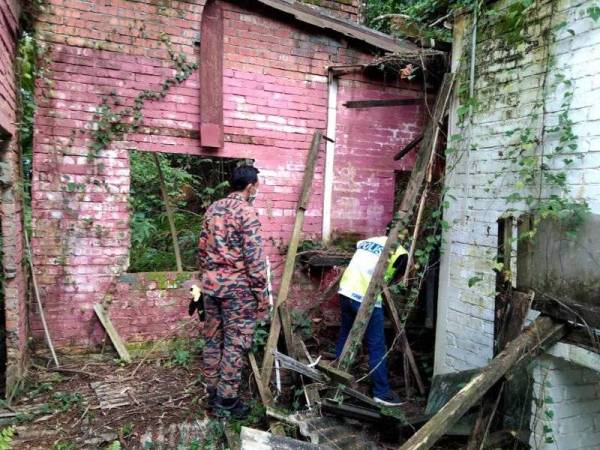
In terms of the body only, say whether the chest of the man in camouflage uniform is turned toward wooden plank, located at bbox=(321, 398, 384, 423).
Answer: no

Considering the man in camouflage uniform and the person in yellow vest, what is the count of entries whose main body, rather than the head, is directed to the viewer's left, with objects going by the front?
0

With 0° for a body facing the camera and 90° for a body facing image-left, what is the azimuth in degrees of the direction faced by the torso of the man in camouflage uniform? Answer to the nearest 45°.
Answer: approximately 225°

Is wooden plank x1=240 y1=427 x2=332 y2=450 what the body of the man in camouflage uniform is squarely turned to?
no

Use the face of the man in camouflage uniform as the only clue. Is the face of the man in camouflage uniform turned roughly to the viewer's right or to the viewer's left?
to the viewer's right

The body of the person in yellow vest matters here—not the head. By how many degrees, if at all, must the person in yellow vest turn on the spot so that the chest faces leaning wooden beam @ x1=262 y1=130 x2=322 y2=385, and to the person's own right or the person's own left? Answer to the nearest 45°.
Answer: approximately 135° to the person's own left

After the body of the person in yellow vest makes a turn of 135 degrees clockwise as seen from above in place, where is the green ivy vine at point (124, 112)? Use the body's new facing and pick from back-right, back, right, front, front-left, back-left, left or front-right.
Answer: right

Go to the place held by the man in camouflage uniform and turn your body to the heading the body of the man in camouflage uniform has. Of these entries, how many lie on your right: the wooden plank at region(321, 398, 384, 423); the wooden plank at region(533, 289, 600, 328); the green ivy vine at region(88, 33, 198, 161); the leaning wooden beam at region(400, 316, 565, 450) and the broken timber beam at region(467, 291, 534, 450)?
4

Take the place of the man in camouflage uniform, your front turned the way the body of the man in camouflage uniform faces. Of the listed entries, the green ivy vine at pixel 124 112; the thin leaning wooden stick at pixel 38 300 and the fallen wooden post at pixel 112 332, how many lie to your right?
0

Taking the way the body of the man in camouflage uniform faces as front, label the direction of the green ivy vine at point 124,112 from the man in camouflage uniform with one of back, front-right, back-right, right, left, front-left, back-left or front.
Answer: left

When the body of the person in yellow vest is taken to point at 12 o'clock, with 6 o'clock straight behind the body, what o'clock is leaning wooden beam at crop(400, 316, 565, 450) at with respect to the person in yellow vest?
The leaning wooden beam is roughly at 4 o'clock from the person in yellow vest.

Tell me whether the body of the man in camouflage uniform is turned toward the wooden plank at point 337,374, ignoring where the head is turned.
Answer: no

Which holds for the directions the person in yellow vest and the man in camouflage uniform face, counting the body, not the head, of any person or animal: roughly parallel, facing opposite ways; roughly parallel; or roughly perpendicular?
roughly parallel

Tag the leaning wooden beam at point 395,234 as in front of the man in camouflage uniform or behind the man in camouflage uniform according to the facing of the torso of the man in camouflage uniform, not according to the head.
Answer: in front

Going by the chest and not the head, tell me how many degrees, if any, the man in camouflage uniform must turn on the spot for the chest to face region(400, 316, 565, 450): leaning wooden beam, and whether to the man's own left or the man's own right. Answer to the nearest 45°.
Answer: approximately 90° to the man's own right

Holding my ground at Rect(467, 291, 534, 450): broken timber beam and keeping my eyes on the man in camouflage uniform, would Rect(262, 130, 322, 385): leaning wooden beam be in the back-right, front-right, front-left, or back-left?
front-right

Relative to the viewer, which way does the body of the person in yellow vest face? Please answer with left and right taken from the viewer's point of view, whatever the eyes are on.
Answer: facing away from the viewer and to the right of the viewer
